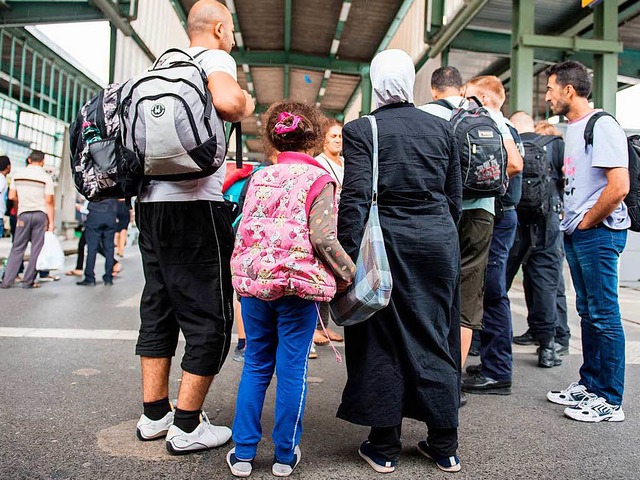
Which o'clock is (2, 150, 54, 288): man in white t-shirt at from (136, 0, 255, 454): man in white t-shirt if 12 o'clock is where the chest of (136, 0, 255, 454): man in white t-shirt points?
(2, 150, 54, 288): man in white t-shirt is roughly at 10 o'clock from (136, 0, 255, 454): man in white t-shirt.

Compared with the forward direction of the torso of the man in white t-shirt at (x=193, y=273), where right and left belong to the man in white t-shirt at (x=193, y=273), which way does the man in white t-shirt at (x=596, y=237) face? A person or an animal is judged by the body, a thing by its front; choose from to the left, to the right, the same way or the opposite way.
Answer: to the left

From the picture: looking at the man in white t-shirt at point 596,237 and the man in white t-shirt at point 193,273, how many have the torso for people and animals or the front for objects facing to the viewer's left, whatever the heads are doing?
1

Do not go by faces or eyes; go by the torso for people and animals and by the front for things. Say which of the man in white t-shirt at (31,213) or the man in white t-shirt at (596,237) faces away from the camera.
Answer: the man in white t-shirt at (31,213)

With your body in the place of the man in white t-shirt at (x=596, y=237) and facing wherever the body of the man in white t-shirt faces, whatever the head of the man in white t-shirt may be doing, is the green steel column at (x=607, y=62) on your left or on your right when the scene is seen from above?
on your right

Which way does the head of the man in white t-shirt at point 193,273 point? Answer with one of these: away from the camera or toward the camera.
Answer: away from the camera

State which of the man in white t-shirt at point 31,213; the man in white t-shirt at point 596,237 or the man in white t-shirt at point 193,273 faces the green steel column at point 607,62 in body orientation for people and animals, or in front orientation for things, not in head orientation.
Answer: the man in white t-shirt at point 193,273

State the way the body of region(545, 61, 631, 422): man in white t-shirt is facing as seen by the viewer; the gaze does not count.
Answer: to the viewer's left
